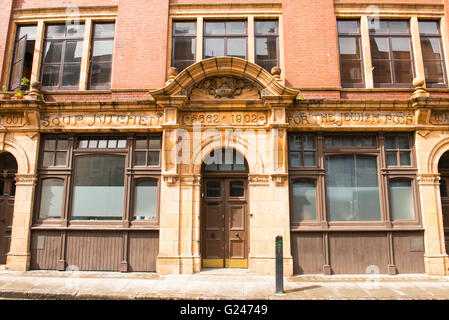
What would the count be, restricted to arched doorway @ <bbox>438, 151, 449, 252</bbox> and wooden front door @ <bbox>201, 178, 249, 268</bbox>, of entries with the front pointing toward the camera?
2

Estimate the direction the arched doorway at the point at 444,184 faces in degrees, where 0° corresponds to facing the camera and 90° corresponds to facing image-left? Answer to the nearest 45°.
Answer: approximately 0°

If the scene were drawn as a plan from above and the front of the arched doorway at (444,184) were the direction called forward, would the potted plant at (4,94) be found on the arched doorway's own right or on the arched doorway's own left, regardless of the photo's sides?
on the arched doorway's own right

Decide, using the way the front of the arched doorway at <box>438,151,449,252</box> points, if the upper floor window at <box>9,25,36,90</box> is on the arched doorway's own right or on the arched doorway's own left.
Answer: on the arched doorway's own right

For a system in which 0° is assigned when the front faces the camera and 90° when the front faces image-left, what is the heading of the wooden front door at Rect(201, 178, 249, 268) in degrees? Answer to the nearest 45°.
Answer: approximately 0°

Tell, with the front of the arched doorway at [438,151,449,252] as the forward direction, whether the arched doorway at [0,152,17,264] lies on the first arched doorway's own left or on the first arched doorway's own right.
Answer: on the first arched doorway's own right

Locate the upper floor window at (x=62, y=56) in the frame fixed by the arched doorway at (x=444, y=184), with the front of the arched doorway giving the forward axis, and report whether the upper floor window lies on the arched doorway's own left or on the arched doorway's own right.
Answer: on the arched doorway's own right

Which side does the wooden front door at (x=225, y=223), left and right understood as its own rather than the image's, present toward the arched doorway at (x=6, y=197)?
right

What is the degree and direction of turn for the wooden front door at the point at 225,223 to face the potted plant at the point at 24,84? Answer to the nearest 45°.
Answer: approximately 90° to its right

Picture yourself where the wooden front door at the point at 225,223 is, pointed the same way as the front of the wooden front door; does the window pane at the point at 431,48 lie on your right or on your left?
on your left
